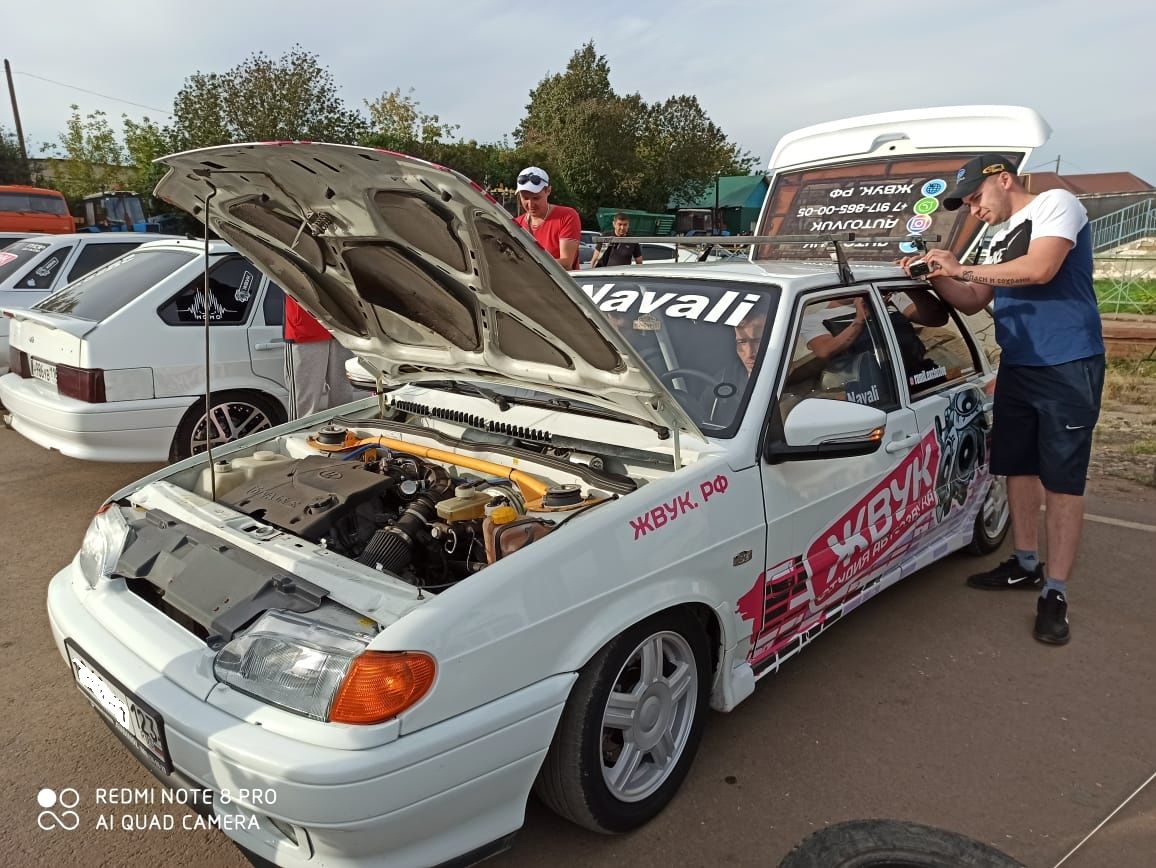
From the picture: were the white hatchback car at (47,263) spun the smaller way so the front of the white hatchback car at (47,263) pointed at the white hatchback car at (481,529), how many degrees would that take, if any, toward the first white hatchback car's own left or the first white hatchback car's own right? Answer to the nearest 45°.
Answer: approximately 135° to the first white hatchback car's own right

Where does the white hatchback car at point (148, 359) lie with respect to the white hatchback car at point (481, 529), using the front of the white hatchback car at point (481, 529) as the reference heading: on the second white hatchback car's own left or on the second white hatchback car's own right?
on the second white hatchback car's own right

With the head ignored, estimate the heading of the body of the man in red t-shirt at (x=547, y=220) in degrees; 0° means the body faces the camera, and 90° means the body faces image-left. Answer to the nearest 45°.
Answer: approximately 45°

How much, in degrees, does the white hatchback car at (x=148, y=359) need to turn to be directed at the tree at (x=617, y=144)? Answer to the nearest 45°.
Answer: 0° — it already faces it

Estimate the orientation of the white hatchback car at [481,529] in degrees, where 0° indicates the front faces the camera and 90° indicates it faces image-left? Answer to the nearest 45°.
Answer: approximately 45°

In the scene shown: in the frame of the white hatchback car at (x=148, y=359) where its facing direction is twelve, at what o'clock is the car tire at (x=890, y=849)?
The car tire is roughly at 4 o'clock from the white hatchback car.

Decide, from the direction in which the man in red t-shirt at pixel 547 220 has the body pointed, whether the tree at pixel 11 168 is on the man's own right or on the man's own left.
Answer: on the man's own right

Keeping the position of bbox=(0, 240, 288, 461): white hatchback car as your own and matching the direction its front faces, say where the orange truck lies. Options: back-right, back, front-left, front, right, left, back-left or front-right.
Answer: front-left

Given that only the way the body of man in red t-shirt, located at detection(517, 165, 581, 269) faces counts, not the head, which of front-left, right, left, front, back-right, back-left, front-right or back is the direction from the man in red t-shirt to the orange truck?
right

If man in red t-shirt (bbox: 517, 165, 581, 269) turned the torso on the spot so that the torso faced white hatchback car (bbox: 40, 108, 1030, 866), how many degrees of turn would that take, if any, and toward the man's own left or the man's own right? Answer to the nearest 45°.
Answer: approximately 45° to the man's own left

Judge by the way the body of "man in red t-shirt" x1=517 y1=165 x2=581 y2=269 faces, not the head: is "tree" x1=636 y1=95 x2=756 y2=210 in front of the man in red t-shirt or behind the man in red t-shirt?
behind
